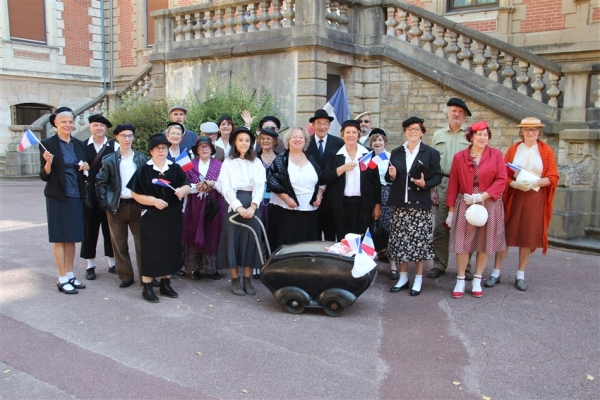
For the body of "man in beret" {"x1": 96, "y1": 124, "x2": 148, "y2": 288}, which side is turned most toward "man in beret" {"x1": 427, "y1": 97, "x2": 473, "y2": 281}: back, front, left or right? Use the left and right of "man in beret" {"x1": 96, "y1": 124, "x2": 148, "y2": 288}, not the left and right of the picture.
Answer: left

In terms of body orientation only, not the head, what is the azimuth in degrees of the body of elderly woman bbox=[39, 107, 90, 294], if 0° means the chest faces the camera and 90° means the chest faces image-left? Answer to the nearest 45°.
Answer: approximately 315°

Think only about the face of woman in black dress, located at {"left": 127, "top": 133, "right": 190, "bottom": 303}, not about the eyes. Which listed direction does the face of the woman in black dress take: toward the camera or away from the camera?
toward the camera

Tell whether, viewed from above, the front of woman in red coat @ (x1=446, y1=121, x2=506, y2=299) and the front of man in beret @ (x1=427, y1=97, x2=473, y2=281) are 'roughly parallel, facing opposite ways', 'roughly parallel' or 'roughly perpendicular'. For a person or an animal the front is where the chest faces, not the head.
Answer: roughly parallel

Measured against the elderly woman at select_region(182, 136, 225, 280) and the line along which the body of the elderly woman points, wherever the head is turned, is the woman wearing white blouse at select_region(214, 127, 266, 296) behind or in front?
in front

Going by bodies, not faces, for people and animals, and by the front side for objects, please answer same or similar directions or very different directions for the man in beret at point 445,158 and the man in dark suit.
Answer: same or similar directions

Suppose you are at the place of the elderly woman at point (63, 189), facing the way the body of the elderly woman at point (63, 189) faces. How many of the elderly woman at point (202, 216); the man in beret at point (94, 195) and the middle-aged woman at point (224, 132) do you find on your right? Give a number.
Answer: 0

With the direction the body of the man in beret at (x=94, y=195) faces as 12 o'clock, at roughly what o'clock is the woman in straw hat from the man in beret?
The woman in straw hat is roughly at 10 o'clock from the man in beret.

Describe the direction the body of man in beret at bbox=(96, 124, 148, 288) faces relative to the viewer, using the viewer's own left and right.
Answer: facing the viewer

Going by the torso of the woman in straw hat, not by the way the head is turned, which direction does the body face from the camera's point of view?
toward the camera

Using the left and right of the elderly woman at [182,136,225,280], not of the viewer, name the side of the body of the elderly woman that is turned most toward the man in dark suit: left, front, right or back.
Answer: left

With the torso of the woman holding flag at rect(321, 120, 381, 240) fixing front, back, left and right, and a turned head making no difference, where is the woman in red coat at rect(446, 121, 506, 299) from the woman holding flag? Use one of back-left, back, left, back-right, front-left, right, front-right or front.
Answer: left

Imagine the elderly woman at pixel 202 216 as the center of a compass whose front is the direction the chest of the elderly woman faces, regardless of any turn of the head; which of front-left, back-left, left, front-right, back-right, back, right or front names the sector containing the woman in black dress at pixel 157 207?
front-right

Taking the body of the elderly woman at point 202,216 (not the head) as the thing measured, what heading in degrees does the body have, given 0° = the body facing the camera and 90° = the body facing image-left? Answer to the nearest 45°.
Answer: approximately 0°

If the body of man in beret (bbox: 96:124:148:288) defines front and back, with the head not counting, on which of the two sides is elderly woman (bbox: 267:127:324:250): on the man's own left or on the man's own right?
on the man's own left
